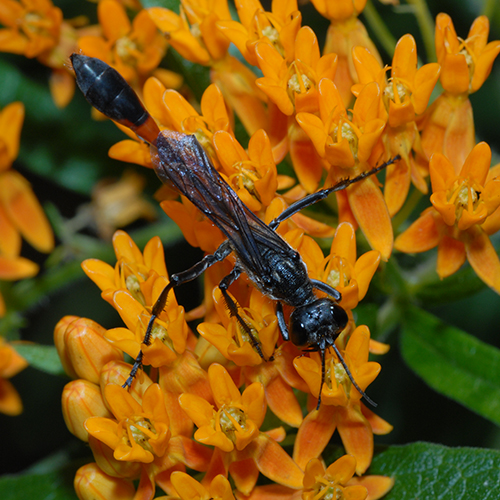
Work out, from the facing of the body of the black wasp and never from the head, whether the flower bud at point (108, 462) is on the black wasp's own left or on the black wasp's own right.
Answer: on the black wasp's own right

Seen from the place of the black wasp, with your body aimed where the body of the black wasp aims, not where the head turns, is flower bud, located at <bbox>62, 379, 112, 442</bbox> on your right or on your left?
on your right

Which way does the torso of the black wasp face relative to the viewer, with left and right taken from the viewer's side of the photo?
facing the viewer and to the right of the viewer

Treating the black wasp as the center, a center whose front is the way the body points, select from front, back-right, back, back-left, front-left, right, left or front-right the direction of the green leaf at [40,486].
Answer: back-right

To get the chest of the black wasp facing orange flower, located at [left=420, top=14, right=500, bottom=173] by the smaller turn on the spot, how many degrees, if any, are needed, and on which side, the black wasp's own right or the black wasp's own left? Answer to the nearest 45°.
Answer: approximately 45° to the black wasp's own left
